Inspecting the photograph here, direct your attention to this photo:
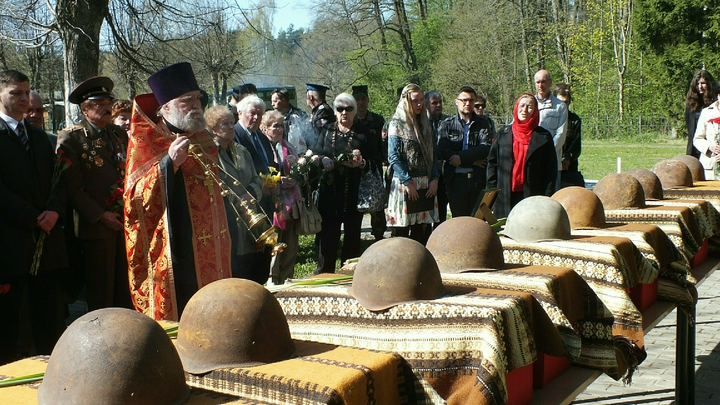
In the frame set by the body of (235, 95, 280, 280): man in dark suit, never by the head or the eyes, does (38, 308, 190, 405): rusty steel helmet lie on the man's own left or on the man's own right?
on the man's own right

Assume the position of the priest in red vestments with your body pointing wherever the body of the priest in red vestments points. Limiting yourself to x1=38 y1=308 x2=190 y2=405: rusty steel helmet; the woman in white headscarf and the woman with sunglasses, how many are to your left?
2

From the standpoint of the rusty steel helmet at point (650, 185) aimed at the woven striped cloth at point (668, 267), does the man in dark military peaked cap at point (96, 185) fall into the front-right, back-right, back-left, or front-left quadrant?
front-right

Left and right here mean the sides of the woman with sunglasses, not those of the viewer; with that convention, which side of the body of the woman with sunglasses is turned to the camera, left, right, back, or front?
front

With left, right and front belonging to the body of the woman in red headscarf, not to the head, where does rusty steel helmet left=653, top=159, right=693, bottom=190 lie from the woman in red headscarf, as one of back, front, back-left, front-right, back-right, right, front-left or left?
left

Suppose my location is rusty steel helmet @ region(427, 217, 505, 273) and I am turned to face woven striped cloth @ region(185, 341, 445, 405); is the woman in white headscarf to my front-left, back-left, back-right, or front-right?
back-right

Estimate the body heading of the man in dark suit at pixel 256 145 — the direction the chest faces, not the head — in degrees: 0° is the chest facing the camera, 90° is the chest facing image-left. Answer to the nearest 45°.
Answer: approximately 315°

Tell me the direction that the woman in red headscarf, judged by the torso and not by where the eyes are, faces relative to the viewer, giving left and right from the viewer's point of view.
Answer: facing the viewer

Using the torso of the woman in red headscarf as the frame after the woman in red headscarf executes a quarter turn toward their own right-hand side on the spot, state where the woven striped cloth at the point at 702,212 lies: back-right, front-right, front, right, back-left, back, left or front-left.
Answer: back-left

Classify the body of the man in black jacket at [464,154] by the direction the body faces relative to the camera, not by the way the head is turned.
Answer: toward the camera

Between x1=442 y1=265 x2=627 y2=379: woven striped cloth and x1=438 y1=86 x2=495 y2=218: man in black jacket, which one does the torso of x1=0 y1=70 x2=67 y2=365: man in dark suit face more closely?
the woven striped cloth
